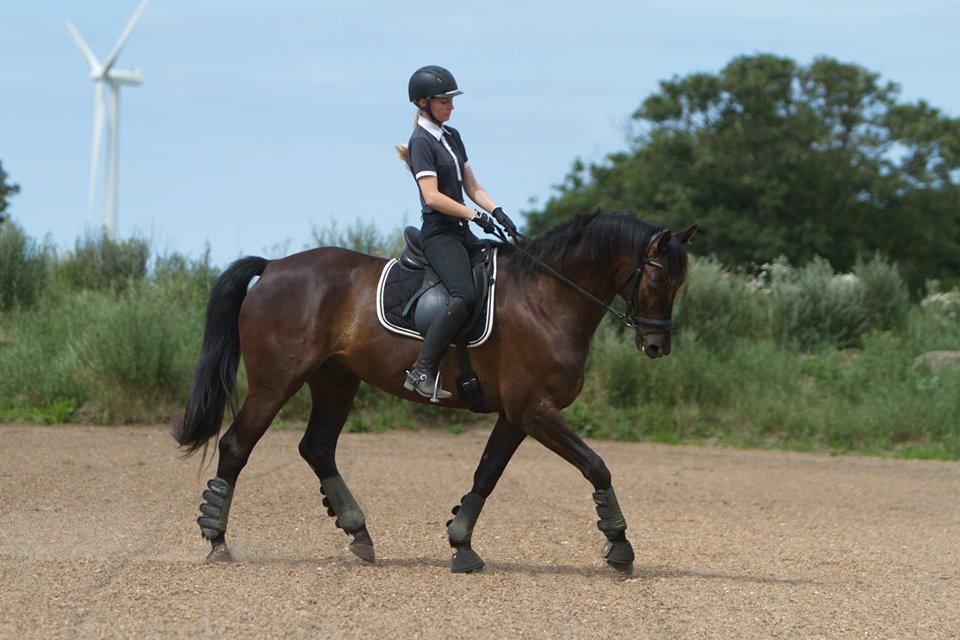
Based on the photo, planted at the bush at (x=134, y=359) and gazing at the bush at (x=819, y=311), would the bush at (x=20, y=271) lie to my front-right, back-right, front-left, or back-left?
back-left

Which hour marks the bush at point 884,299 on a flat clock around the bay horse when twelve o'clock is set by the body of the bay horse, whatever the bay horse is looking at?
The bush is roughly at 10 o'clock from the bay horse.

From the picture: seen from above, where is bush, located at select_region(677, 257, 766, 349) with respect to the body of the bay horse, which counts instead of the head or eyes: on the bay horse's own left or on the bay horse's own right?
on the bay horse's own left

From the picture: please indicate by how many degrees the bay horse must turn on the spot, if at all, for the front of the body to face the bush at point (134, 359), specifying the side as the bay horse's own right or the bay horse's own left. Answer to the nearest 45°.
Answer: approximately 135° to the bay horse's own left

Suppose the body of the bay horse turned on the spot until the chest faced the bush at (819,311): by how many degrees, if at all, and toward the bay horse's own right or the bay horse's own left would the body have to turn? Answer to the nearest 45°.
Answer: approximately 45° to the bay horse's own left

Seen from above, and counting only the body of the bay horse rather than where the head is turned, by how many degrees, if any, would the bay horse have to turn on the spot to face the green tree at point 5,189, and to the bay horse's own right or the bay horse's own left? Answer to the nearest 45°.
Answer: approximately 135° to the bay horse's own left

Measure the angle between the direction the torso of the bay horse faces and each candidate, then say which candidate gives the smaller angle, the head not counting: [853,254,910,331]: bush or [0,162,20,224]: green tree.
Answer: the bush

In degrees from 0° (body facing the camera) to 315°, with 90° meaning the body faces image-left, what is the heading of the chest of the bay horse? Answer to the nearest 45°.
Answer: approximately 270°

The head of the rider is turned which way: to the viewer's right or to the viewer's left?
to the viewer's right

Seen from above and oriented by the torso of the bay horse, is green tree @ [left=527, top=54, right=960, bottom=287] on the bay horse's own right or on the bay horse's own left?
on the bay horse's own left

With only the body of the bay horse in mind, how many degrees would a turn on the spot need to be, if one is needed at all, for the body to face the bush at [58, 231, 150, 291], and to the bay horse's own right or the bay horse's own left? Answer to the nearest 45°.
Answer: approximately 135° to the bay horse's own left

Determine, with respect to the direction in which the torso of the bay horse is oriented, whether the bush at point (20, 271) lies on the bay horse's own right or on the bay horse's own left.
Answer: on the bay horse's own left
